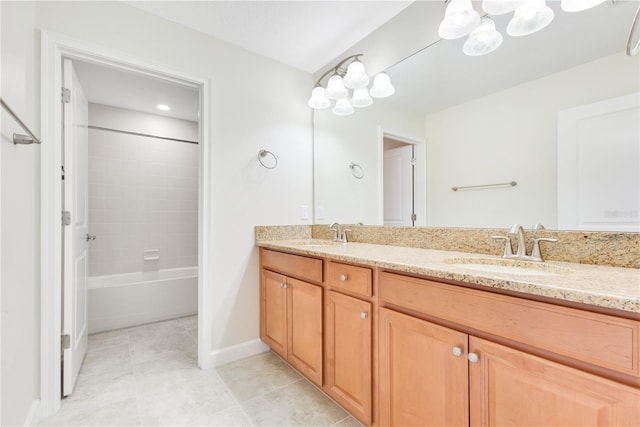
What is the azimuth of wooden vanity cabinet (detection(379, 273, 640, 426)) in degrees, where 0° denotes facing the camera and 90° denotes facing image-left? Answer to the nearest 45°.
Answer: approximately 45°

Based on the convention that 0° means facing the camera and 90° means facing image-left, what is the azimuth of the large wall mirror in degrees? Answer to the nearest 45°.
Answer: approximately 45°

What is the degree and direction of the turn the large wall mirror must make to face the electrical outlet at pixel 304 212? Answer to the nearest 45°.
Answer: approximately 45° to its right

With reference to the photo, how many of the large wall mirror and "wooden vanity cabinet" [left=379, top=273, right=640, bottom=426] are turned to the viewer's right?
0

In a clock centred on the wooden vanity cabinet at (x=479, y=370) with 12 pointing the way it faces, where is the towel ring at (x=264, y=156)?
The towel ring is roughly at 2 o'clock from the wooden vanity cabinet.

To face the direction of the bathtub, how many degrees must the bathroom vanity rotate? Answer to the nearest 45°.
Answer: approximately 45° to its right
